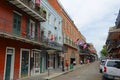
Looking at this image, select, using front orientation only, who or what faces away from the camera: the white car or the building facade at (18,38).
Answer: the white car

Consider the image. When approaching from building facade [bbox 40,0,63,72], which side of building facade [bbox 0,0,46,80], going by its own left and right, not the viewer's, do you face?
left

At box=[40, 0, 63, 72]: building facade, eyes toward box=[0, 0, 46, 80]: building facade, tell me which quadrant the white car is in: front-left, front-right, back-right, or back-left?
front-left

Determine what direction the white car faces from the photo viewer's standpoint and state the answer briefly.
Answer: facing away from the viewer

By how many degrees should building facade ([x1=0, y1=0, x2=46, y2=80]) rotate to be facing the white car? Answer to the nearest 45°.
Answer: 0° — it already faces it

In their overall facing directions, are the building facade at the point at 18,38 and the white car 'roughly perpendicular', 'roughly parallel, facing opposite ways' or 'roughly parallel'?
roughly perpendicular

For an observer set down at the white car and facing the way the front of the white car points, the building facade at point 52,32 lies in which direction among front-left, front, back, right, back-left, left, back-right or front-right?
front-left

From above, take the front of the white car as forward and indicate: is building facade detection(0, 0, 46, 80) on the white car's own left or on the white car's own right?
on the white car's own left

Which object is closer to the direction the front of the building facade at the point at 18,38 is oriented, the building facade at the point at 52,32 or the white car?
the white car

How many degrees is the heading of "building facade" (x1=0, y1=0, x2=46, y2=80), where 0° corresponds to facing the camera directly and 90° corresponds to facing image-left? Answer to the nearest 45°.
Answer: approximately 315°

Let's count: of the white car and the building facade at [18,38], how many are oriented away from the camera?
1
